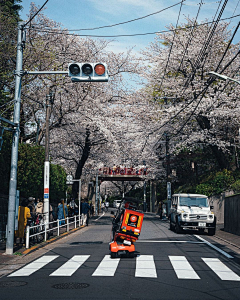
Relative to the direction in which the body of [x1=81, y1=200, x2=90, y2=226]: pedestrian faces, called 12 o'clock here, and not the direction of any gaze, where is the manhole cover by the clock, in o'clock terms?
The manhole cover is roughly at 6 o'clock from the pedestrian.

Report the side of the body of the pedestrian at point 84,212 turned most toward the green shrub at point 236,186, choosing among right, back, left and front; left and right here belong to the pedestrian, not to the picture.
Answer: right

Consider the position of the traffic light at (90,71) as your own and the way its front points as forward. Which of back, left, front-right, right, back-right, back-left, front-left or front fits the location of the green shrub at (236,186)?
back-left

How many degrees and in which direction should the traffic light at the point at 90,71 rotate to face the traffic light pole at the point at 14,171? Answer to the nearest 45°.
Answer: approximately 135° to its right

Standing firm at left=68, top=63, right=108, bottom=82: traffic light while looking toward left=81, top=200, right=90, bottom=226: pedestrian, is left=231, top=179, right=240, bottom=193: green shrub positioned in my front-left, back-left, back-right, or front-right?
front-right

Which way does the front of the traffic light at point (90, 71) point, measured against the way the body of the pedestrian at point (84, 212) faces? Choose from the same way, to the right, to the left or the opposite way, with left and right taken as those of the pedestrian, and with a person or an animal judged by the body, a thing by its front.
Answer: the opposite way

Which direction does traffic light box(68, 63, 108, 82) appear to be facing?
toward the camera

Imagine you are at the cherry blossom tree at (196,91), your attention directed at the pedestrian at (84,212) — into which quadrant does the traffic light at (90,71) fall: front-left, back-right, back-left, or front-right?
front-left

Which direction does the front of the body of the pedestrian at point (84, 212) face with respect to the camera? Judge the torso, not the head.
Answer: away from the camera
